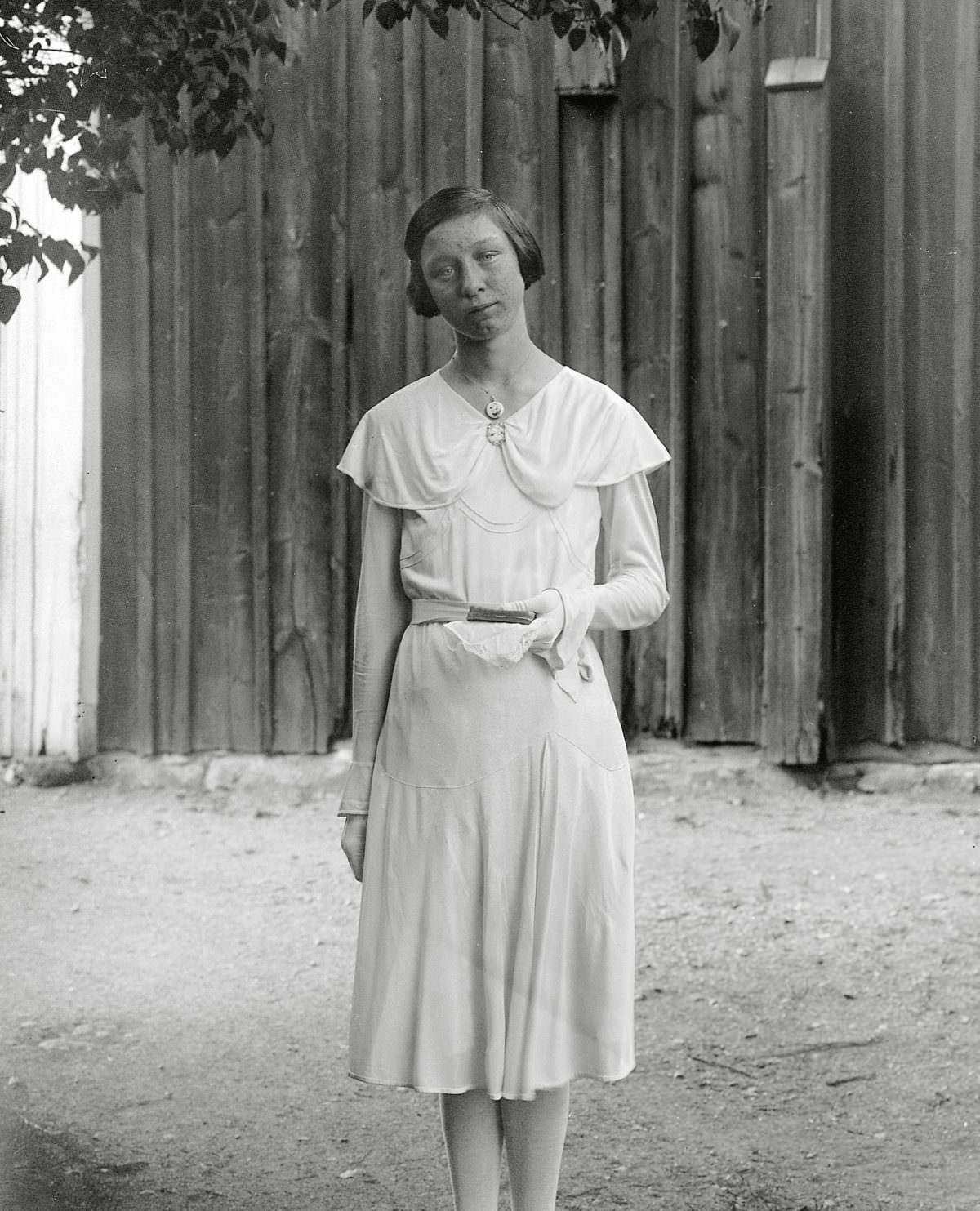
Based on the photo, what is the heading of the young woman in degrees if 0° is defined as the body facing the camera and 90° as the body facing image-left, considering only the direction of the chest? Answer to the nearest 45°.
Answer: approximately 0°
